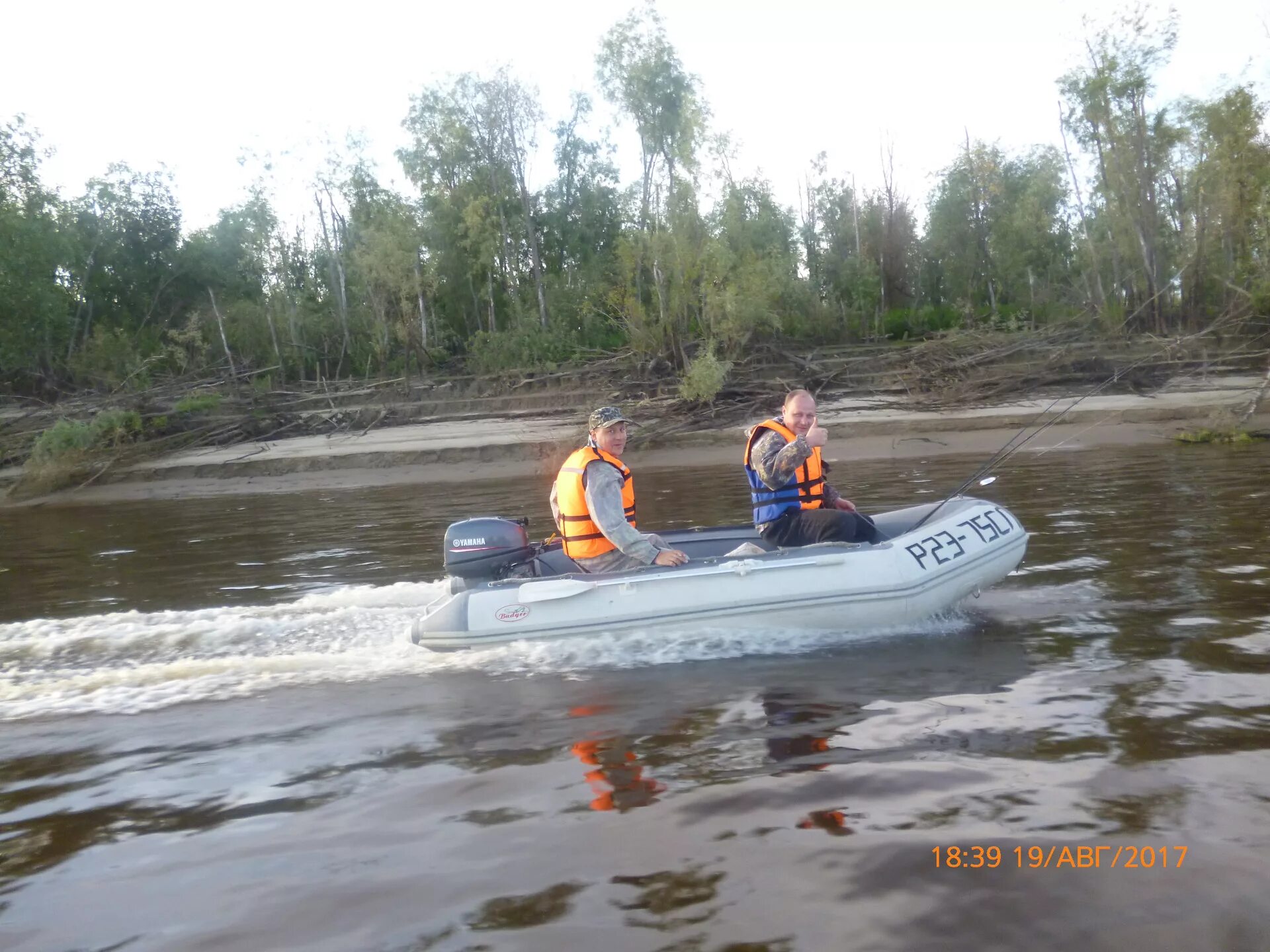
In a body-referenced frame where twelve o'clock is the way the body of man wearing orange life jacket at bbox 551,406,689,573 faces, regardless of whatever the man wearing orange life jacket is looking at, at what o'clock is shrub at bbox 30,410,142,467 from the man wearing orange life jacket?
The shrub is roughly at 8 o'clock from the man wearing orange life jacket.

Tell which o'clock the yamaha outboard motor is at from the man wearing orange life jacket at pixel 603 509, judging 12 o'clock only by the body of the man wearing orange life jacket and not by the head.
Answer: The yamaha outboard motor is roughly at 7 o'clock from the man wearing orange life jacket.

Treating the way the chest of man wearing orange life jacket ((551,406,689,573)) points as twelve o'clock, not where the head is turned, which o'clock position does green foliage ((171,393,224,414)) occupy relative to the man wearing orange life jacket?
The green foliage is roughly at 8 o'clock from the man wearing orange life jacket.

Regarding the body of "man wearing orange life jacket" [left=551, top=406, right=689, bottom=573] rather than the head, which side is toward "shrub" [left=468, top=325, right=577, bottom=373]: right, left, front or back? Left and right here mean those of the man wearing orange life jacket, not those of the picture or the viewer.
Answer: left

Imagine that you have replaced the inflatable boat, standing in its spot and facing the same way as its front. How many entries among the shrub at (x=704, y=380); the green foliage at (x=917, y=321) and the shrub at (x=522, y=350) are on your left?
3

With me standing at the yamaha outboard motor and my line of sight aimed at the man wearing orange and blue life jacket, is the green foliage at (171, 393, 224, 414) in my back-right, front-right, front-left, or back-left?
back-left

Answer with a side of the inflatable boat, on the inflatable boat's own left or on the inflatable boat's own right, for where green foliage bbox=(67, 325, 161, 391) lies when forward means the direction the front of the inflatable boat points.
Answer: on the inflatable boat's own left

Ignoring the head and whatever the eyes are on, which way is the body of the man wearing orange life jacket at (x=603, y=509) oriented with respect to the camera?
to the viewer's right

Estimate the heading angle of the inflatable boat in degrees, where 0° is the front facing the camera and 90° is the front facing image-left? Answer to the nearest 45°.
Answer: approximately 270°

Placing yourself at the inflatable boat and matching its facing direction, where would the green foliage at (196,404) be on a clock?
The green foliage is roughly at 8 o'clock from the inflatable boat.
